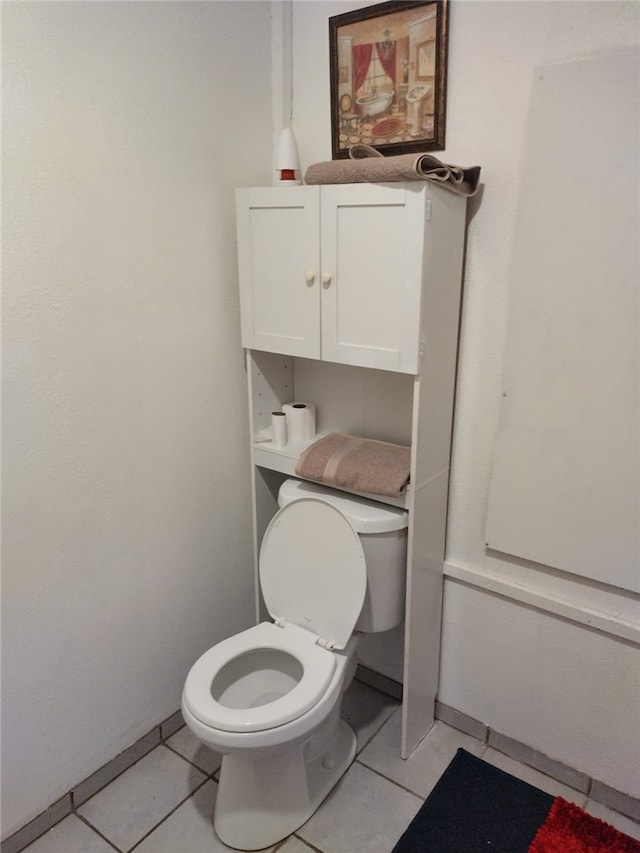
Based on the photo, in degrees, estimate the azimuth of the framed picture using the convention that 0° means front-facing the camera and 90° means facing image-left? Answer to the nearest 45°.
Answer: approximately 45°

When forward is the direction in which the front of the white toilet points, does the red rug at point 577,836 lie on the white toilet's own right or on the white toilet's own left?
on the white toilet's own left
